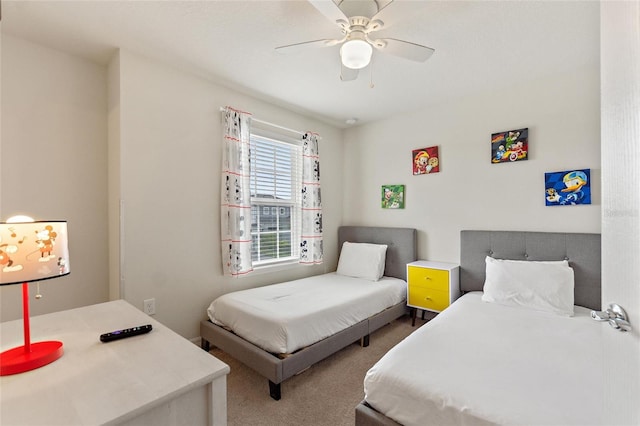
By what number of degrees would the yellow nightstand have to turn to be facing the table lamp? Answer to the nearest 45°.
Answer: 0° — it already faces it

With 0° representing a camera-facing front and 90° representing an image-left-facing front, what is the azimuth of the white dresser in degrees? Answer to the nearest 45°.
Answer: approximately 315°

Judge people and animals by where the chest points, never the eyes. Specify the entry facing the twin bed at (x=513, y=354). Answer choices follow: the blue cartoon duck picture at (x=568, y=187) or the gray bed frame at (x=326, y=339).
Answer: the blue cartoon duck picture

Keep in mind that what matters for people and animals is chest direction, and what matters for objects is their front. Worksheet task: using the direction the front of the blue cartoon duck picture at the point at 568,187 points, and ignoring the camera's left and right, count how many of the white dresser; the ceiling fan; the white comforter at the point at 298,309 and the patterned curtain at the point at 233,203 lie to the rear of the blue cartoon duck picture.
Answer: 0

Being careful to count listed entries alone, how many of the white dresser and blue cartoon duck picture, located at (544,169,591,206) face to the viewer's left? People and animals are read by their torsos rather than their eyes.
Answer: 0

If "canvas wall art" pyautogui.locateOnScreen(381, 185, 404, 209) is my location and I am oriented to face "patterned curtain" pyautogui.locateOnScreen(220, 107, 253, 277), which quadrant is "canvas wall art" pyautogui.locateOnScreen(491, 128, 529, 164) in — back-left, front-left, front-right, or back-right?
back-left

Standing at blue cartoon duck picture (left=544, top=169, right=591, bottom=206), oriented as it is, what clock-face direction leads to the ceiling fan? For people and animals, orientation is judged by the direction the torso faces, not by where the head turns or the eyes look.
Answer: The ceiling fan is roughly at 1 o'clock from the blue cartoon duck picture.

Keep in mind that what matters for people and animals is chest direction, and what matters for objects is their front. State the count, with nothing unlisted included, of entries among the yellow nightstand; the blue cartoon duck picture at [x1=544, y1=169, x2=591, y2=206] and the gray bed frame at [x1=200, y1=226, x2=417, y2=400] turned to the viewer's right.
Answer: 0

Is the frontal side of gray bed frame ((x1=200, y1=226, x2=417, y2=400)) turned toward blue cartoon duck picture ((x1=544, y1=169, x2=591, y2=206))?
no

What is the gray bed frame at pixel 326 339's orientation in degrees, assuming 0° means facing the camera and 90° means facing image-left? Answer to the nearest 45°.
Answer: approximately 45°

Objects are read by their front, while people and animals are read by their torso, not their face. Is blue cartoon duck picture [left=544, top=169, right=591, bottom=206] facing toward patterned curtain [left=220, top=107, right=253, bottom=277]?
no

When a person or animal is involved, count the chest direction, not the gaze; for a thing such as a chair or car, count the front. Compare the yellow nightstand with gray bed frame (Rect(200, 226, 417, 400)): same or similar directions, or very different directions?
same or similar directions

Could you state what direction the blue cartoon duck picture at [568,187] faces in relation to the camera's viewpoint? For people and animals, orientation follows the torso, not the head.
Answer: facing the viewer

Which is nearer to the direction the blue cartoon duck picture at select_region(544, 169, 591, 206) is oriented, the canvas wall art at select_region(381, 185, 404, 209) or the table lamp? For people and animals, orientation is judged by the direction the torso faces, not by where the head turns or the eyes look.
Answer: the table lamp

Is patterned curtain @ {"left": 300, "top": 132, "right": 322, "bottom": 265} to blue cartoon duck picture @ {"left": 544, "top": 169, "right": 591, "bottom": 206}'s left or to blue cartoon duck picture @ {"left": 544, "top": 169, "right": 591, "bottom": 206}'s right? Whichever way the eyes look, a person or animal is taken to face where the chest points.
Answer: on its right

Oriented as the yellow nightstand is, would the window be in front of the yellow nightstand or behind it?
in front

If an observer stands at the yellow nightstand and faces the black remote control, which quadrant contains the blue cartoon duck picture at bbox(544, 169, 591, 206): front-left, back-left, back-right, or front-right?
back-left

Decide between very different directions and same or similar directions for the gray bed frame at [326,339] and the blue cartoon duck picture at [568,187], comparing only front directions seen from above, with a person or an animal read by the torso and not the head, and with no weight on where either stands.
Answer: same or similar directions

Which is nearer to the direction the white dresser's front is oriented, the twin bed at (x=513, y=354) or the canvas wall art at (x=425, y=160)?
the twin bed
